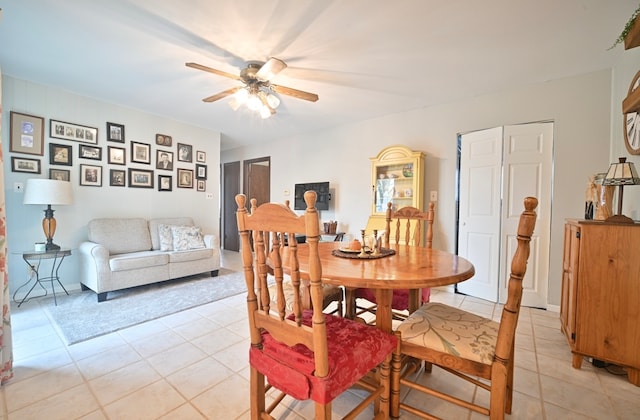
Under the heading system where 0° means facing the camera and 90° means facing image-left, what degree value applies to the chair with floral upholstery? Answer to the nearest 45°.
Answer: approximately 90°

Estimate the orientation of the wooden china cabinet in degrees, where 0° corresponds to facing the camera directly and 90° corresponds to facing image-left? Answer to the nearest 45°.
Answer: approximately 45°

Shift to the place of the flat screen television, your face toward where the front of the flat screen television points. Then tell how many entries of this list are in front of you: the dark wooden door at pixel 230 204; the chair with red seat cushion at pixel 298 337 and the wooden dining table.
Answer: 2

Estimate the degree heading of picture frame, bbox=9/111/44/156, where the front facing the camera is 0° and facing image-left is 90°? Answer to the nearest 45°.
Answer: approximately 315°

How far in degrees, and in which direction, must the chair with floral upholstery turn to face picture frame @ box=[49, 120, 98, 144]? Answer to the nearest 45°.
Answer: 0° — it already faces it

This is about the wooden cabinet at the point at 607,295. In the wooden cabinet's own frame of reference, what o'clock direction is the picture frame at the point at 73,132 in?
The picture frame is roughly at 11 o'clock from the wooden cabinet.

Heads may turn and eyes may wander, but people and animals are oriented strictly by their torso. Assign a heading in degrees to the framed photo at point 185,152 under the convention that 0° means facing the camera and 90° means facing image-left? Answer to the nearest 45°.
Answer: approximately 315°

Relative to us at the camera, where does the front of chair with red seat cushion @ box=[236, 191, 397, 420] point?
facing away from the viewer and to the right of the viewer

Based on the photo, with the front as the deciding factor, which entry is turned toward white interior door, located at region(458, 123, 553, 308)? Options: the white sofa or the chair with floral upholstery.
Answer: the white sofa

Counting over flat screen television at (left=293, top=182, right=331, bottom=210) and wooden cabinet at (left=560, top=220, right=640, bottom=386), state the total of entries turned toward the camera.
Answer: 1

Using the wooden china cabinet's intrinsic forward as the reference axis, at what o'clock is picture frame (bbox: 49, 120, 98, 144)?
The picture frame is roughly at 1 o'clock from the wooden china cabinet.

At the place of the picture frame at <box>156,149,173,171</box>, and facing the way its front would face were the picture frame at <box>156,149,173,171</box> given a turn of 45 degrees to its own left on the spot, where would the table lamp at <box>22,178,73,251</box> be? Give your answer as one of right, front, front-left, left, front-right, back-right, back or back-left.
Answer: back-right
